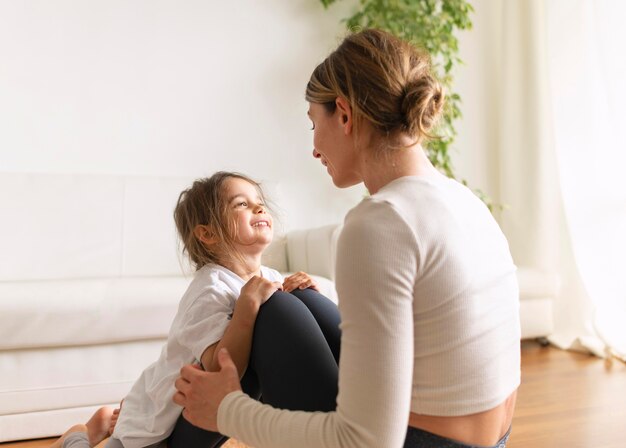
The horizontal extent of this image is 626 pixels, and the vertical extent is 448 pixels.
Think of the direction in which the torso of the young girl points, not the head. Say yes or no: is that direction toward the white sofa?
no

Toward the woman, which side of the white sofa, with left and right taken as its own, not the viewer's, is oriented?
front

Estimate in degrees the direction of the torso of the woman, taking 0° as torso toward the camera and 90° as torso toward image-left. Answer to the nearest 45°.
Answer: approximately 135°

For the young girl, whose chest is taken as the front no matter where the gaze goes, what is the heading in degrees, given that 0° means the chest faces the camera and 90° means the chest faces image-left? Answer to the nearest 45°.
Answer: approximately 315°

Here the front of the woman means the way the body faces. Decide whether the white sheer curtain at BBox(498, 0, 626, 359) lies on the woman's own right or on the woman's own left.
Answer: on the woman's own right

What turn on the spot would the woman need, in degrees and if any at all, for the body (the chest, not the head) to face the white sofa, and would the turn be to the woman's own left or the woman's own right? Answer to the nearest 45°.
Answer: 0° — they already face it

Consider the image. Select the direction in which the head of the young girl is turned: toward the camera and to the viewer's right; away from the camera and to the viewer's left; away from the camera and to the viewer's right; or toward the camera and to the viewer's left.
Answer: toward the camera and to the viewer's right

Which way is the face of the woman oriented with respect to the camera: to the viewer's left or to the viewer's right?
to the viewer's left

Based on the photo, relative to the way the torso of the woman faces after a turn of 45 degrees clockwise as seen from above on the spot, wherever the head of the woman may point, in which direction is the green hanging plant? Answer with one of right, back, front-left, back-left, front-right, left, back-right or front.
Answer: front

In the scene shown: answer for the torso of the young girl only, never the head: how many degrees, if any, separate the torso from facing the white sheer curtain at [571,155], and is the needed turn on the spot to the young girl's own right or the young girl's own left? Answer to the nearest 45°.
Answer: approximately 90° to the young girl's own left

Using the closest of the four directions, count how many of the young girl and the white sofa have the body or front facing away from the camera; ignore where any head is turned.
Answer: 0

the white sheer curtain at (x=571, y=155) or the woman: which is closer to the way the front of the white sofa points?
the woman

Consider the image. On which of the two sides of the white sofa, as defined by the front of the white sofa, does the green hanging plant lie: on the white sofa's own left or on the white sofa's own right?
on the white sofa's own left
